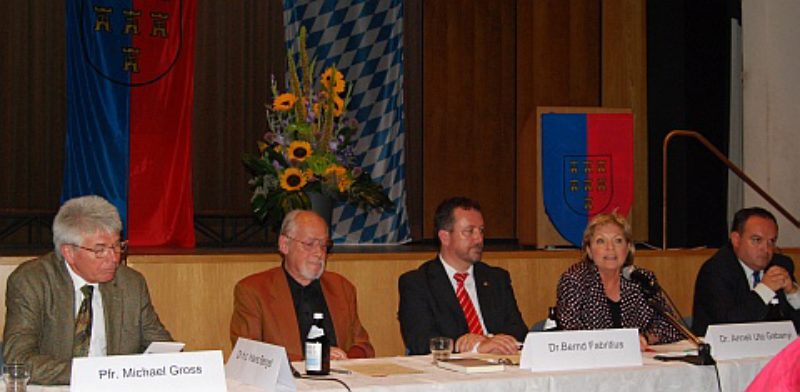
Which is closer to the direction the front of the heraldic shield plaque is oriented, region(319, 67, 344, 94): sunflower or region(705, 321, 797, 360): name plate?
the name plate

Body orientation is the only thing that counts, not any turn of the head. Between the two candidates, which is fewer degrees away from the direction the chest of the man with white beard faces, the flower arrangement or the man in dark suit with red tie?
the man in dark suit with red tie

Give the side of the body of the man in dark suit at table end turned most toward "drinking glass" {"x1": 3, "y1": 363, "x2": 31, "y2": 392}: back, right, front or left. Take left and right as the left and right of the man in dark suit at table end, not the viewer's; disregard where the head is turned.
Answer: right

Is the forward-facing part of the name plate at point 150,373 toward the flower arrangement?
no

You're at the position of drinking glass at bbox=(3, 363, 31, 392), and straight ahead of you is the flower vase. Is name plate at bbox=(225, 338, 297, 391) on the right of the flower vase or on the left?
right

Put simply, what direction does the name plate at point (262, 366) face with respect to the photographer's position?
facing the viewer and to the left of the viewer

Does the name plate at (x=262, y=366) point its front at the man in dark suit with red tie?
no

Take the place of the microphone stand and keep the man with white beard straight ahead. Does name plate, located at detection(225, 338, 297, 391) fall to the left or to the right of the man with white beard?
left

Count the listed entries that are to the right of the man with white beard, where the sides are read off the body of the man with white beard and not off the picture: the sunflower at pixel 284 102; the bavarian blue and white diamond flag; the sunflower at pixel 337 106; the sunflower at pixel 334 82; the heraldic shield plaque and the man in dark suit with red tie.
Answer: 0

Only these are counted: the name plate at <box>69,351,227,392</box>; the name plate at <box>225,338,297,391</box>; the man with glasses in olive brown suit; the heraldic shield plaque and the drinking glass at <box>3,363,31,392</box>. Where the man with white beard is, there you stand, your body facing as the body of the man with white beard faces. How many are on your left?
1

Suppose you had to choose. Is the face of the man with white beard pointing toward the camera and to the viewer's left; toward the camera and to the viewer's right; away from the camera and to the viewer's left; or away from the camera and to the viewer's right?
toward the camera and to the viewer's right

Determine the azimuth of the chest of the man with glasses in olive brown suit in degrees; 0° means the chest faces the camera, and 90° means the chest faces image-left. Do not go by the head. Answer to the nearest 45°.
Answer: approximately 315°

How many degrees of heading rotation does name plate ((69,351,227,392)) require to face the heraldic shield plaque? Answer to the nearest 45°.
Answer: approximately 135° to its left

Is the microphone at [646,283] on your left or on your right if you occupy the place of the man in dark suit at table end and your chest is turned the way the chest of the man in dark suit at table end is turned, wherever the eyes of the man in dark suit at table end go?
on your right

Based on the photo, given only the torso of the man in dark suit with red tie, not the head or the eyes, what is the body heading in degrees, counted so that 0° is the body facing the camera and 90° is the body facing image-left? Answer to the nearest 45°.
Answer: approximately 315°

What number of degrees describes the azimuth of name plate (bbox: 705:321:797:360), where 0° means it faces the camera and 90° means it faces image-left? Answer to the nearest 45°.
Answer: approximately 0°

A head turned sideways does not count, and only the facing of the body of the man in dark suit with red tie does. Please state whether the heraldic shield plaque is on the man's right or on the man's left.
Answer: on the man's left

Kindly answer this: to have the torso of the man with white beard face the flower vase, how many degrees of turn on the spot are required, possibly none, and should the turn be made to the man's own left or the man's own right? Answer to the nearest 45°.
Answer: approximately 135° to the man's own left

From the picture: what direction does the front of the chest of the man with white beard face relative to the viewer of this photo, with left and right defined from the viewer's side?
facing the viewer and to the right of the viewer

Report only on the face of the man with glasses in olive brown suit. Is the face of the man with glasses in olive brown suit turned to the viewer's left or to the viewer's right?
to the viewer's right

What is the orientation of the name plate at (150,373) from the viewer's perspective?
toward the camera
